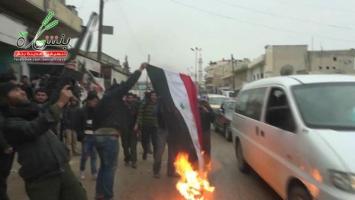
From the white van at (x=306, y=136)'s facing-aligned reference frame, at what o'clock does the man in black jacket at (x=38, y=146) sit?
The man in black jacket is roughly at 3 o'clock from the white van.

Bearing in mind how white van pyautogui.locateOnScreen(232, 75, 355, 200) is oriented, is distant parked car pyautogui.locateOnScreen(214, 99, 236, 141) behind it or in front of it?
behind

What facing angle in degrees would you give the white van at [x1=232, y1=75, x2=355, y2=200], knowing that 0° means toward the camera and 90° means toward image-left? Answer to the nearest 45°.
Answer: approximately 315°

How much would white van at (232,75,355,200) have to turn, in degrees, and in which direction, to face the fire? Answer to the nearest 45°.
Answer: approximately 135° to its right
